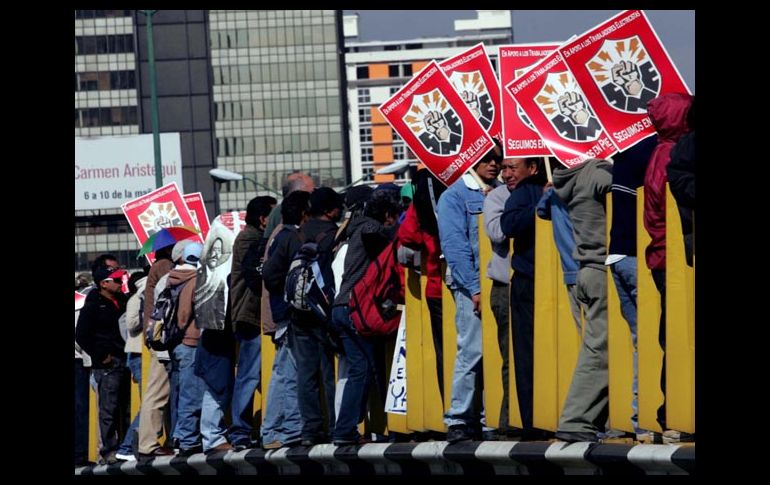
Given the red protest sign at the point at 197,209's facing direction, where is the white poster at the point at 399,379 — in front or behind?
in front

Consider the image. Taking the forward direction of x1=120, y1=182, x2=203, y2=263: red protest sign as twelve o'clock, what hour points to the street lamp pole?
The street lamp pole is roughly at 6 o'clock from the red protest sign.

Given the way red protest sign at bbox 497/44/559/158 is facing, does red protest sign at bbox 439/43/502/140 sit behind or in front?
behind

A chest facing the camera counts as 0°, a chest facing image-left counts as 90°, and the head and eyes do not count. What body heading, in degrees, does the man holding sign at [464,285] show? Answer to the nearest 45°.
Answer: approximately 315°

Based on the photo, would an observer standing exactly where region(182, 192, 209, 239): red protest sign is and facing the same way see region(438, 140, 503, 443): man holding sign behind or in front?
in front
